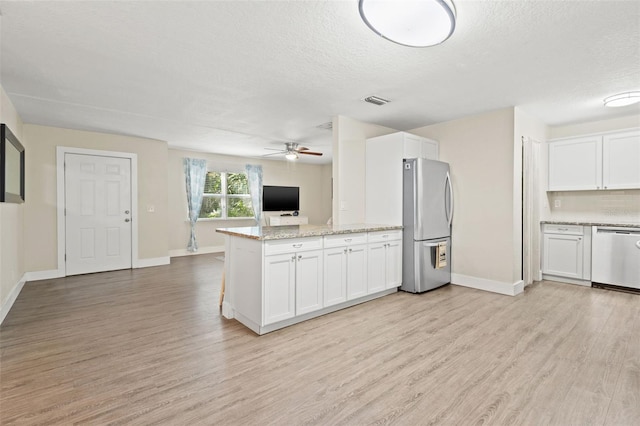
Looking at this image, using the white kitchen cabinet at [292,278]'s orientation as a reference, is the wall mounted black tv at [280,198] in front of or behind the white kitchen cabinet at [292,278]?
behind

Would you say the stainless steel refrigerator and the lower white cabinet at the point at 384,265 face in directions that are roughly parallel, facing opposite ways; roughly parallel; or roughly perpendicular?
roughly parallel

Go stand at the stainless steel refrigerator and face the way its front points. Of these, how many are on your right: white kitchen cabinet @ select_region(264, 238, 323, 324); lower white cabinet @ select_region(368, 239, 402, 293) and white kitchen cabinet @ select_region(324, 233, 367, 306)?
3

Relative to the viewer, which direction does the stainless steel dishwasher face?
toward the camera

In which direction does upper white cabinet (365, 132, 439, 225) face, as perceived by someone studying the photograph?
facing the viewer and to the right of the viewer

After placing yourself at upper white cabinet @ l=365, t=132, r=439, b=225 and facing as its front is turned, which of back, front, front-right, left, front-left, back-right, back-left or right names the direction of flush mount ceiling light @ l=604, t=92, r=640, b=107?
front-left

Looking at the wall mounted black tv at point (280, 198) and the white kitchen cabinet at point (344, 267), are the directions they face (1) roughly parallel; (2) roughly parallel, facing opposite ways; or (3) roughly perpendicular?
roughly parallel

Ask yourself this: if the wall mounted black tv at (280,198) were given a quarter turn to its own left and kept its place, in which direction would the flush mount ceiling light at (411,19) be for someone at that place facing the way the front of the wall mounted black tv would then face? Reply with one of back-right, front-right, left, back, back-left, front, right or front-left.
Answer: back-right

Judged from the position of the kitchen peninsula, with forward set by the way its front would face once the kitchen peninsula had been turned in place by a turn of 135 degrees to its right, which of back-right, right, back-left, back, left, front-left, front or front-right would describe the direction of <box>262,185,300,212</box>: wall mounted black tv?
right

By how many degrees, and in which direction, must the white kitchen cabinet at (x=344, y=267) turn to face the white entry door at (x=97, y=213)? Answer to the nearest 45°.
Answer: approximately 135° to its right

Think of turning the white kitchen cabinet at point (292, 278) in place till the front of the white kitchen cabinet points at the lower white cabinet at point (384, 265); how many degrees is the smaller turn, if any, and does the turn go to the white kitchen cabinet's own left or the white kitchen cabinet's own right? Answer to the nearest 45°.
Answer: approximately 90° to the white kitchen cabinet's own left

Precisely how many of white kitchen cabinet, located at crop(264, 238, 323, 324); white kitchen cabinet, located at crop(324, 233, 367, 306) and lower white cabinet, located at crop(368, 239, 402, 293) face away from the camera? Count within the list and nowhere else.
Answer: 0

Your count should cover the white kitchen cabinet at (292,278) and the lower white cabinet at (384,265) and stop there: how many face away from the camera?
0

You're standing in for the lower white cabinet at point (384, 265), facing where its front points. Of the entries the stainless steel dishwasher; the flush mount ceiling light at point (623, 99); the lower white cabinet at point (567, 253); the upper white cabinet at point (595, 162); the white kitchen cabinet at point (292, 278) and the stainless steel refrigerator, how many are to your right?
1

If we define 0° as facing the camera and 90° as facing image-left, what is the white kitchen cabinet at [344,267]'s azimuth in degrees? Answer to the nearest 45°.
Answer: approximately 315°

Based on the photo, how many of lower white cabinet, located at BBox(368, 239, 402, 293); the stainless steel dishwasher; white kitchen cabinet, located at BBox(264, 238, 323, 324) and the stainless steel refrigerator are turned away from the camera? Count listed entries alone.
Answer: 0
